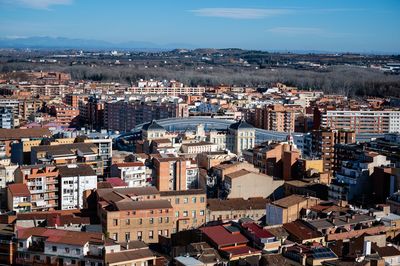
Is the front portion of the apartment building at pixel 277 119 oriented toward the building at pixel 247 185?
yes

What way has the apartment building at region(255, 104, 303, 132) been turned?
toward the camera

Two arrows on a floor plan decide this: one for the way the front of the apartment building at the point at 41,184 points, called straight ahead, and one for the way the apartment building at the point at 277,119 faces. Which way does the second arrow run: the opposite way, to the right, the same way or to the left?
the same way

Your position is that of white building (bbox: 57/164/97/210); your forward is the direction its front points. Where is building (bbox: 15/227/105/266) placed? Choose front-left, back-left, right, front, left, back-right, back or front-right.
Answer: front

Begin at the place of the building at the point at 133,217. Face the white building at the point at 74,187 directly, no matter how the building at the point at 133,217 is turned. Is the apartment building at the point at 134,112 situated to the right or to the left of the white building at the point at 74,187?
right

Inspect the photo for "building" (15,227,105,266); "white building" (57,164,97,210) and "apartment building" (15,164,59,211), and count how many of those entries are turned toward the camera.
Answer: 3

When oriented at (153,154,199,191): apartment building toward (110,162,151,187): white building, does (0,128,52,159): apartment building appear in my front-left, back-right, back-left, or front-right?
front-right

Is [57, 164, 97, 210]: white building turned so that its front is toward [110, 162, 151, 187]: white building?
no

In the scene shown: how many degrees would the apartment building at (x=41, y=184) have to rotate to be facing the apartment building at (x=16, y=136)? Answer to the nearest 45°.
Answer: approximately 180°

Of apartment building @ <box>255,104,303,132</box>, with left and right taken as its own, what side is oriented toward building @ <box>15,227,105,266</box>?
front

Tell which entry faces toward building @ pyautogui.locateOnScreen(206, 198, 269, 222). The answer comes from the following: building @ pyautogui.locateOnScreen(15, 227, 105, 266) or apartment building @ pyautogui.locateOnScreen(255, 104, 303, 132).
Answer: the apartment building

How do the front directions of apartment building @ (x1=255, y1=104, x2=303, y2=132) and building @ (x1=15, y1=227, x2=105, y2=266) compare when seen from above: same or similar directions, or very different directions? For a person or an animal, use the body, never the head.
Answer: same or similar directions

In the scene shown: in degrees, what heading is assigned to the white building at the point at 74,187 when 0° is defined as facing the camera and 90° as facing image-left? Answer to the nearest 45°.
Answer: approximately 0°

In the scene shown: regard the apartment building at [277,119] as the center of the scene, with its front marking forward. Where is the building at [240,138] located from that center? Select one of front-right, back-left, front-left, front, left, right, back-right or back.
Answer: front

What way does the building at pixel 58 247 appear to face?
toward the camera

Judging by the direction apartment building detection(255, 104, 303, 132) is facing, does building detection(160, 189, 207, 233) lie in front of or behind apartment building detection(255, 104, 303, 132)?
in front

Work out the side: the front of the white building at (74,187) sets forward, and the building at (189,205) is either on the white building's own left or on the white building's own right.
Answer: on the white building's own left

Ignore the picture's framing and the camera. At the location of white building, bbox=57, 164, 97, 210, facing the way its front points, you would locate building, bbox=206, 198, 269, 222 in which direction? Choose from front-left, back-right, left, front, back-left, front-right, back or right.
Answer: left

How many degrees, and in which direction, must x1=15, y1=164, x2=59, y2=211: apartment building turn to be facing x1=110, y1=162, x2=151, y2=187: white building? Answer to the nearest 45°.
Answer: approximately 135° to its left
